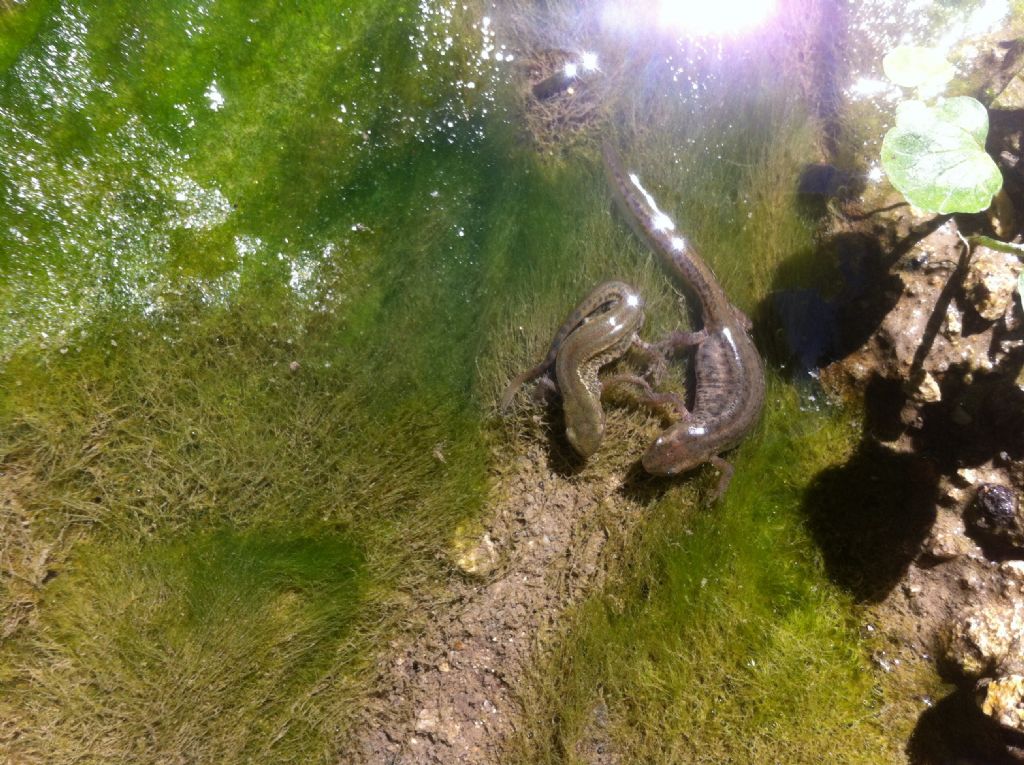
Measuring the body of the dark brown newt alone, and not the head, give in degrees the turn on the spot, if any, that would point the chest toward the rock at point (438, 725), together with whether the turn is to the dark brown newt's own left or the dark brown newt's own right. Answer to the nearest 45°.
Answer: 0° — it already faces it

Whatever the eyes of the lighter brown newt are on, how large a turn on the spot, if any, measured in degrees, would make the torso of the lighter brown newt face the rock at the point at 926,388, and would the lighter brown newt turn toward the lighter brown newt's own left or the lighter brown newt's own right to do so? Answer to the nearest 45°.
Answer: approximately 45° to the lighter brown newt's own left

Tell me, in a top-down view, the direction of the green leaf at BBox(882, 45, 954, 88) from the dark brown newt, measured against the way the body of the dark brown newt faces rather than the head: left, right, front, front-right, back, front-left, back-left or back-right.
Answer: back-left

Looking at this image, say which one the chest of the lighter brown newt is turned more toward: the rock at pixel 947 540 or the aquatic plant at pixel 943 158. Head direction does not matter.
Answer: the rock

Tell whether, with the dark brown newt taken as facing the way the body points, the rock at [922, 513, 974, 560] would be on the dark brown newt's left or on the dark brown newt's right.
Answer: on the dark brown newt's left

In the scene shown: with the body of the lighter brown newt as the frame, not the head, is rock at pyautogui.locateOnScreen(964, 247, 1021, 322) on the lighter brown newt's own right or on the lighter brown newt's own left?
on the lighter brown newt's own left

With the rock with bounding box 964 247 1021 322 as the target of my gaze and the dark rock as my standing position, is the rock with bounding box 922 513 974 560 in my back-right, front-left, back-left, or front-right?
back-left

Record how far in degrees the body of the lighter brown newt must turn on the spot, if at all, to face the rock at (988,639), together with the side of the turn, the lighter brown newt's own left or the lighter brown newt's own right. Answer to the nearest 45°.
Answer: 0° — it already faces it

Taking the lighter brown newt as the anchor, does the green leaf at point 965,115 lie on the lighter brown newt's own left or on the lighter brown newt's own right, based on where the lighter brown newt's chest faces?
on the lighter brown newt's own left

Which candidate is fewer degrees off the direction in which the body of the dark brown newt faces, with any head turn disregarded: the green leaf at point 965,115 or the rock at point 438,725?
the rock

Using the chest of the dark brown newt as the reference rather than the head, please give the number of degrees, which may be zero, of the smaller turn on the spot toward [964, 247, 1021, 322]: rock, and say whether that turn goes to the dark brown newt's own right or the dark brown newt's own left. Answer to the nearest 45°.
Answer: approximately 135° to the dark brown newt's own left

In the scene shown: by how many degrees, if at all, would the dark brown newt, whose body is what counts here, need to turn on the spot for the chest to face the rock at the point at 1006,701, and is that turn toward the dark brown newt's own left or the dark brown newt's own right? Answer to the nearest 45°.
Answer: approximately 45° to the dark brown newt's own left

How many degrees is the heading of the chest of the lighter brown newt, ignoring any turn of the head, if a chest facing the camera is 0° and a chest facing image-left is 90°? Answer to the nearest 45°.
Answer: approximately 0°

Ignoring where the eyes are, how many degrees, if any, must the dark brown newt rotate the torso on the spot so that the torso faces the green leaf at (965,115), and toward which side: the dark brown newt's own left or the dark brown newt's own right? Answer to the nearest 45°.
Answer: approximately 135° to the dark brown newt's own left
